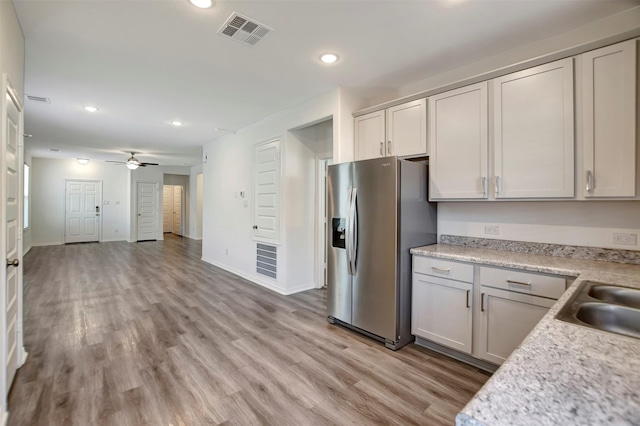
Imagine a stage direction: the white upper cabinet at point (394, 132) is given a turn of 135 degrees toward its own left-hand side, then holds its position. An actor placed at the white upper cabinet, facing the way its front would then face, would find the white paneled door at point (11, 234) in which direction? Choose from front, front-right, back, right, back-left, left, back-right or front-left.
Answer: back-right

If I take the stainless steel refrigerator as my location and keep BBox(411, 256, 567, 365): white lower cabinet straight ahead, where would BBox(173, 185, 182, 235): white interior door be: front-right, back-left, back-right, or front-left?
back-left

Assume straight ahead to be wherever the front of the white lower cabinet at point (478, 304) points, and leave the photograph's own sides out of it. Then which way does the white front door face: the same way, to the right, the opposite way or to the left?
to the left

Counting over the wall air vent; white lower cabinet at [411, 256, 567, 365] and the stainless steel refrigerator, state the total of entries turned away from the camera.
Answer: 0

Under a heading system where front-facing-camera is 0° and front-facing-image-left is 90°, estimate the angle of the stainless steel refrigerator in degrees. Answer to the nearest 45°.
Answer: approximately 45°

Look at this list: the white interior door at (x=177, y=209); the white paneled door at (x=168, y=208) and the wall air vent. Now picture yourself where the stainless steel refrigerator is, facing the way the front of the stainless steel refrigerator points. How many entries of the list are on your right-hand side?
3

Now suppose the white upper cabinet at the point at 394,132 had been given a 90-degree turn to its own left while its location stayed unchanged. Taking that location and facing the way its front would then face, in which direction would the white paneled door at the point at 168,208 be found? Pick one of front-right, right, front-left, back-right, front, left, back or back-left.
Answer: back

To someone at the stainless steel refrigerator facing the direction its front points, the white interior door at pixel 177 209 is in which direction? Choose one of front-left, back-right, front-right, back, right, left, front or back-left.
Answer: right

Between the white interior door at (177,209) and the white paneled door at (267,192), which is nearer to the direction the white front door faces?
the white paneled door

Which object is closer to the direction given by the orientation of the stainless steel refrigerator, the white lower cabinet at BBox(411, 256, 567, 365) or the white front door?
the white front door

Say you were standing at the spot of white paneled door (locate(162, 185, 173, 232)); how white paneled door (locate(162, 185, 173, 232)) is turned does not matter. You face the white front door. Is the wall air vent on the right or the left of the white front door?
left

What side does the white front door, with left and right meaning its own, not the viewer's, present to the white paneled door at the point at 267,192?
front

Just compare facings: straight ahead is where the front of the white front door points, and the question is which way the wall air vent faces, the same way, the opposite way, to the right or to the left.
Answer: to the right

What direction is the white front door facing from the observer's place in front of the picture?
facing the viewer

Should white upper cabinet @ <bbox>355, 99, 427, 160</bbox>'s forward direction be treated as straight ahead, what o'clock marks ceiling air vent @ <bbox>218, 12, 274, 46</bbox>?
The ceiling air vent is roughly at 12 o'clock from the white upper cabinet.
